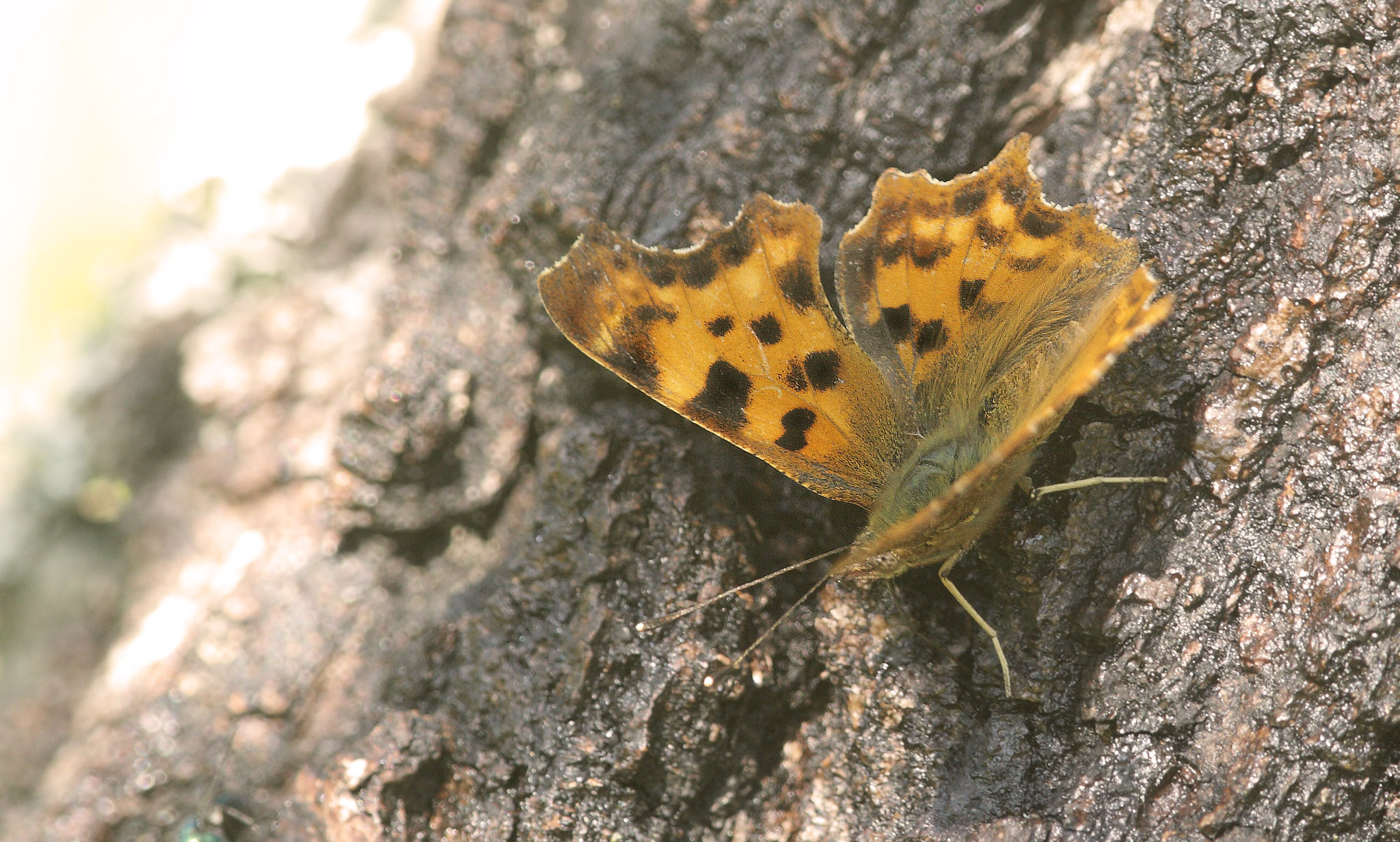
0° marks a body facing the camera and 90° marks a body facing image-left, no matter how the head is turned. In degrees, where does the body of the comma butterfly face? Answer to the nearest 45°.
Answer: approximately 45°
